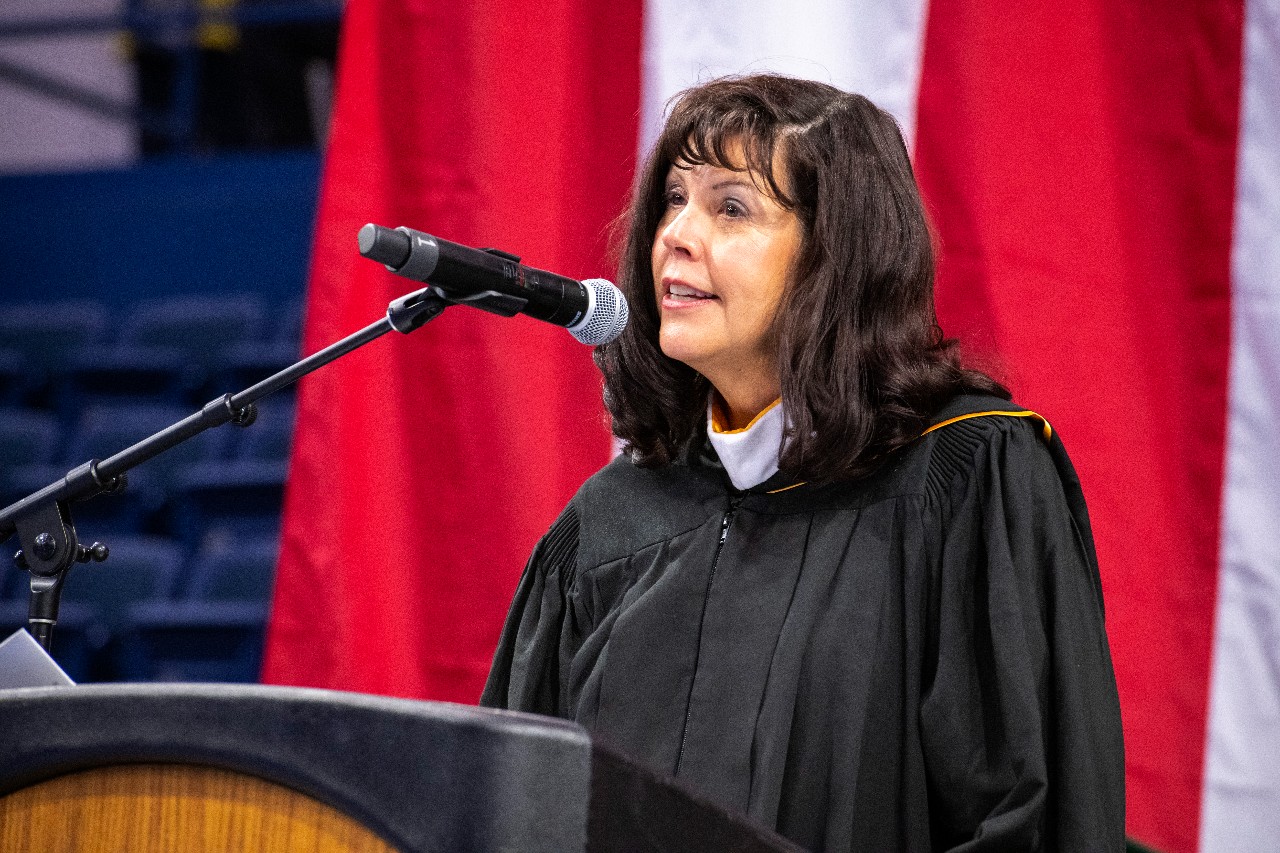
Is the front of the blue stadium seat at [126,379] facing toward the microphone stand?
yes

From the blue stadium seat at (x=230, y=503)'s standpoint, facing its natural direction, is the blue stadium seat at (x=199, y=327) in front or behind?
behind

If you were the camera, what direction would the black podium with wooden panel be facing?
facing the viewer and to the left of the viewer

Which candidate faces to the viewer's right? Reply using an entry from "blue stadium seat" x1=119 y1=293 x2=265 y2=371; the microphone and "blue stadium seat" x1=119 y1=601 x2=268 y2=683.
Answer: the microphone

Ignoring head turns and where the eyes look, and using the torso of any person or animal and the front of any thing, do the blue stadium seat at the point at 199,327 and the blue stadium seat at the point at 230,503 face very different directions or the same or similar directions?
same or similar directions

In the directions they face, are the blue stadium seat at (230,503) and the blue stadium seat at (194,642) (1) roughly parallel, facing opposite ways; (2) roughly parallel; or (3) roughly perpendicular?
roughly parallel

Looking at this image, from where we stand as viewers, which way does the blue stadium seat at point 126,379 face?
facing the viewer

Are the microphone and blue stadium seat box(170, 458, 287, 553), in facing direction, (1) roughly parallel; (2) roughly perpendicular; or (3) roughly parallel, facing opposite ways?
roughly perpendicular

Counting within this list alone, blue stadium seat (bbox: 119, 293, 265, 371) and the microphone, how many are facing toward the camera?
1

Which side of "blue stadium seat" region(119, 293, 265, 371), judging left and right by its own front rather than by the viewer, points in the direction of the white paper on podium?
front

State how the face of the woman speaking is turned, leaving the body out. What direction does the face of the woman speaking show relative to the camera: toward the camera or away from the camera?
toward the camera

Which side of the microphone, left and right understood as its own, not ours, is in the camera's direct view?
right

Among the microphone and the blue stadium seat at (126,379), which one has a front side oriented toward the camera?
the blue stadium seat
